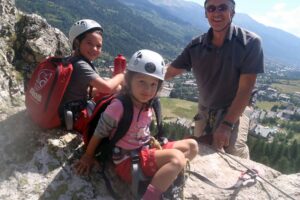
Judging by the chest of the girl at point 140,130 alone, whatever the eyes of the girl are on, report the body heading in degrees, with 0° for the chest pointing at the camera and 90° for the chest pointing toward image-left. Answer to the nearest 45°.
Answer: approximately 315°

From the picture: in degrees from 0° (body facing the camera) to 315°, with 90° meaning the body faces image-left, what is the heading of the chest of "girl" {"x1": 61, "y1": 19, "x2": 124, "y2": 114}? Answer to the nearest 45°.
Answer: approximately 270°

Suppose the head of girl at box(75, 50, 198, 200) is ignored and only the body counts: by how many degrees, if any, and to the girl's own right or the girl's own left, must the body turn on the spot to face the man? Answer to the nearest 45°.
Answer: approximately 90° to the girl's own left
